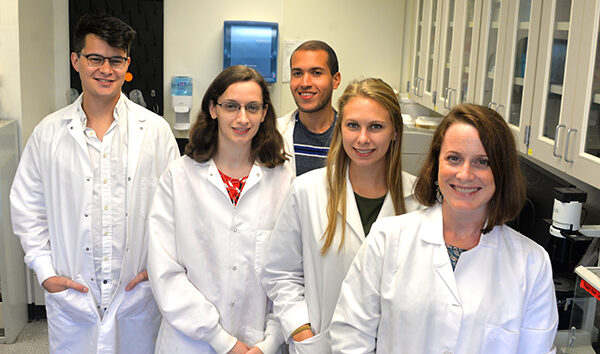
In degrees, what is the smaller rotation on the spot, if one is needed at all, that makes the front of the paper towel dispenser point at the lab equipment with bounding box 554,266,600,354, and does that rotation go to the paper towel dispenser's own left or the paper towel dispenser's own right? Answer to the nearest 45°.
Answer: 0° — it already faces it

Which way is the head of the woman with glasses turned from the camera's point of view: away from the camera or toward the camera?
toward the camera

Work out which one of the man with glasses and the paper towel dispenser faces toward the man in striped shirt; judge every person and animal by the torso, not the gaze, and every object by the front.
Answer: the paper towel dispenser

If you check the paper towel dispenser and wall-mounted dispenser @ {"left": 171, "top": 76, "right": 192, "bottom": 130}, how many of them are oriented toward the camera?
2

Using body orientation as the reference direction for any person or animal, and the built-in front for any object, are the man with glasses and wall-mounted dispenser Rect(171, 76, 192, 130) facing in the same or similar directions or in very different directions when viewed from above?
same or similar directions

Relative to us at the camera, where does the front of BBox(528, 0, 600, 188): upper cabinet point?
facing the viewer and to the left of the viewer

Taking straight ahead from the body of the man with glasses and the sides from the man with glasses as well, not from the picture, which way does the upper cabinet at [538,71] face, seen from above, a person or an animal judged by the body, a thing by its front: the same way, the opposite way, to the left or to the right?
to the right

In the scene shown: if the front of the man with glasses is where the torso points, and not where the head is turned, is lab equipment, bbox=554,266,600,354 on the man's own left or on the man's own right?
on the man's own left

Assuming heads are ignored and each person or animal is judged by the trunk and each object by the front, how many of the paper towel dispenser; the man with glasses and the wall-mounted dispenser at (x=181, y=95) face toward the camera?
3

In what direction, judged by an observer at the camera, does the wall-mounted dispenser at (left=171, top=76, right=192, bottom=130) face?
facing the viewer

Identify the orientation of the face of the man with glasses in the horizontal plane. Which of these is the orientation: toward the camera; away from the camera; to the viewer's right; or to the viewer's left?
toward the camera

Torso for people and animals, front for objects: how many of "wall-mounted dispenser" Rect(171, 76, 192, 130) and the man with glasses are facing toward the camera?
2

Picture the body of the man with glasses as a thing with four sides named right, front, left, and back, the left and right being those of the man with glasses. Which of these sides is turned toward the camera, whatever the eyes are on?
front

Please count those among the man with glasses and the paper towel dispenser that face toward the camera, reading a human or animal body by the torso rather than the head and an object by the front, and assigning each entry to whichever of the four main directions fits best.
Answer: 2

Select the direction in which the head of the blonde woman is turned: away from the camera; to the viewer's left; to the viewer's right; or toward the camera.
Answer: toward the camera
